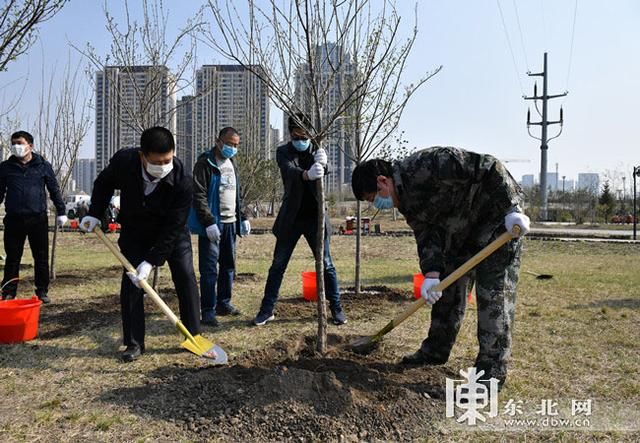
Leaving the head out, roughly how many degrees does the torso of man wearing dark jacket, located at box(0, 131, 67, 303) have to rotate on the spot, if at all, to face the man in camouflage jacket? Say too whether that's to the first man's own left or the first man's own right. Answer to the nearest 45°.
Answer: approximately 45° to the first man's own left

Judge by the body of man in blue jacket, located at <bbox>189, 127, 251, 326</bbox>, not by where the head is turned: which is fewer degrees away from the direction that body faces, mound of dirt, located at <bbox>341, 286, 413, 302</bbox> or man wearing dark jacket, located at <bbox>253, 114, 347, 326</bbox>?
the man wearing dark jacket

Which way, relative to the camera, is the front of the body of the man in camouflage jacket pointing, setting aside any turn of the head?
to the viewer's left

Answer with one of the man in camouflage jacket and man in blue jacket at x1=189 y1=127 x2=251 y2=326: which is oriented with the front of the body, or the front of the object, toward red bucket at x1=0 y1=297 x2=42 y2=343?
the man in camouflage jacket

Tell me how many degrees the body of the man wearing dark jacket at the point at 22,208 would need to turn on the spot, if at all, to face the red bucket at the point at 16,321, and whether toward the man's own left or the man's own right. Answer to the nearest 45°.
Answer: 0° — they already face it

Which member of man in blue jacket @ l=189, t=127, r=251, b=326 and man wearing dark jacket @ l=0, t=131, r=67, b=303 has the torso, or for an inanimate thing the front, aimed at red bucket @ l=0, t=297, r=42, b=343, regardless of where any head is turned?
the man wearing dark jacket

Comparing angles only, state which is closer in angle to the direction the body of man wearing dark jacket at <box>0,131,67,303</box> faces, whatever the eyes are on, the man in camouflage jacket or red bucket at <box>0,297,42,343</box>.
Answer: the red bucket

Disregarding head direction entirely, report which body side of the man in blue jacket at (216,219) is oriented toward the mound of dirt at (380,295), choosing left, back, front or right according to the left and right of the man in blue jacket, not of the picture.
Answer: left

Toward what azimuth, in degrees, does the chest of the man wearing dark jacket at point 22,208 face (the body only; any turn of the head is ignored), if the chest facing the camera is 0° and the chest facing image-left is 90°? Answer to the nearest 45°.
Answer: approximately 0°
